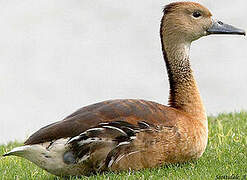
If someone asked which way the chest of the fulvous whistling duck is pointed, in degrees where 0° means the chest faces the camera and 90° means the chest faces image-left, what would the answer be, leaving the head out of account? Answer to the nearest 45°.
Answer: approximately 270°
